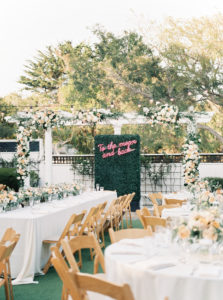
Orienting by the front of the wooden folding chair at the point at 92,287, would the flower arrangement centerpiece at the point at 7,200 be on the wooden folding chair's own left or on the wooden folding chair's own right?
on the wooden folding chair's own left

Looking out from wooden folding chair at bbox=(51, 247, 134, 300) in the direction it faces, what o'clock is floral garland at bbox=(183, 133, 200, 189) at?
The floral garland is roughly at 11 o'clock from the wooden folding chair.

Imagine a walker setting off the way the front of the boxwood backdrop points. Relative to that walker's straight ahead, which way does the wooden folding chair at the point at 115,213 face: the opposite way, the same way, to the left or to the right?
to the right

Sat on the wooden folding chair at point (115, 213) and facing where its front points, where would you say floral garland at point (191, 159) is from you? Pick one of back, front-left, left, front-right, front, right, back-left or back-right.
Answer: back-right

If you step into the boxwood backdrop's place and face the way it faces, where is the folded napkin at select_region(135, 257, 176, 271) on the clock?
The folded napkin is roughly at 12 o'clock from the boxwood backdrop.

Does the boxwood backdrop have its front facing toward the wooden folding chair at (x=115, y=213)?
yes

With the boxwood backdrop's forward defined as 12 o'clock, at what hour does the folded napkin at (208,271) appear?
The folded napkin is roughly at 12 o'clock from the boxwood backdrop.

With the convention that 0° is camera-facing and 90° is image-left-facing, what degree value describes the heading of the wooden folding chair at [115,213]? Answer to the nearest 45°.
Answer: approximately 90°

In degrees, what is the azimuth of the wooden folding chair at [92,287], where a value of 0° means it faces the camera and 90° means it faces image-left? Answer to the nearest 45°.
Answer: approximately 225°

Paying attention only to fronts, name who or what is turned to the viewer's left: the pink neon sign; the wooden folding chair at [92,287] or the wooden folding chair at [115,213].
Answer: the wooden folding chair at [115,213]

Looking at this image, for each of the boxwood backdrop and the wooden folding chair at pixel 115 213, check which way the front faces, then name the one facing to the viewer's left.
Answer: the wooden folding chair
